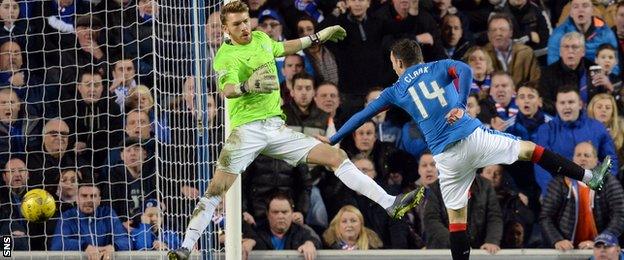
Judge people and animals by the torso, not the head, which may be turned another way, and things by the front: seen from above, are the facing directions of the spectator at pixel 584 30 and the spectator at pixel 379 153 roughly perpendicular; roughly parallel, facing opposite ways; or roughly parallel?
roughly parallel

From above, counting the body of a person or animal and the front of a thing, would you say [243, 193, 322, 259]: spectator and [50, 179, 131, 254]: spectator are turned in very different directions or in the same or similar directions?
same or similar directions

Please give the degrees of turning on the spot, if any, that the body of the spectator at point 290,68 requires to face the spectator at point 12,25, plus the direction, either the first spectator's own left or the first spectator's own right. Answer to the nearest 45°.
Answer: approximately 90° to the first spectator's own right

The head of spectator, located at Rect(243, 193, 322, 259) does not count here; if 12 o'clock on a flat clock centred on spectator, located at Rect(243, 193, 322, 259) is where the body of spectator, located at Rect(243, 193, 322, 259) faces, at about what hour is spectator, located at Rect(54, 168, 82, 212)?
spectator, located at Rect(54, 168, 82, 212) is roughly at 3 o'clock from spectator, located at Rect(243, 193, 322, 259).

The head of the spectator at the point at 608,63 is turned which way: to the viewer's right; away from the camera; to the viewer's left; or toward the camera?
toward the camera

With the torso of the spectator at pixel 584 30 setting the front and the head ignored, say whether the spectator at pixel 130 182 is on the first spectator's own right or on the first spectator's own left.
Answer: on the first spectator's own right

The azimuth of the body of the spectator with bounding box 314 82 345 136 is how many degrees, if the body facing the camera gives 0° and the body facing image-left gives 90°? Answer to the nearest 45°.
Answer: approximately 0°

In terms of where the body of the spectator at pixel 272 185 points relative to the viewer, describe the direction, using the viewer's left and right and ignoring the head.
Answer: facing the viewer

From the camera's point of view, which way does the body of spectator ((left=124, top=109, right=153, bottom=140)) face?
toward the camera

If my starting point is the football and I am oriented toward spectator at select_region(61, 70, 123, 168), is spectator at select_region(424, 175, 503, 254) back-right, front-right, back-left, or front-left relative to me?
front-right

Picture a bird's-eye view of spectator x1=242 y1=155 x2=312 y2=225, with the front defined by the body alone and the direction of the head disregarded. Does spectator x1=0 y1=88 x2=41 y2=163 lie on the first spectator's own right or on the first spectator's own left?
on the first spectator's own right
